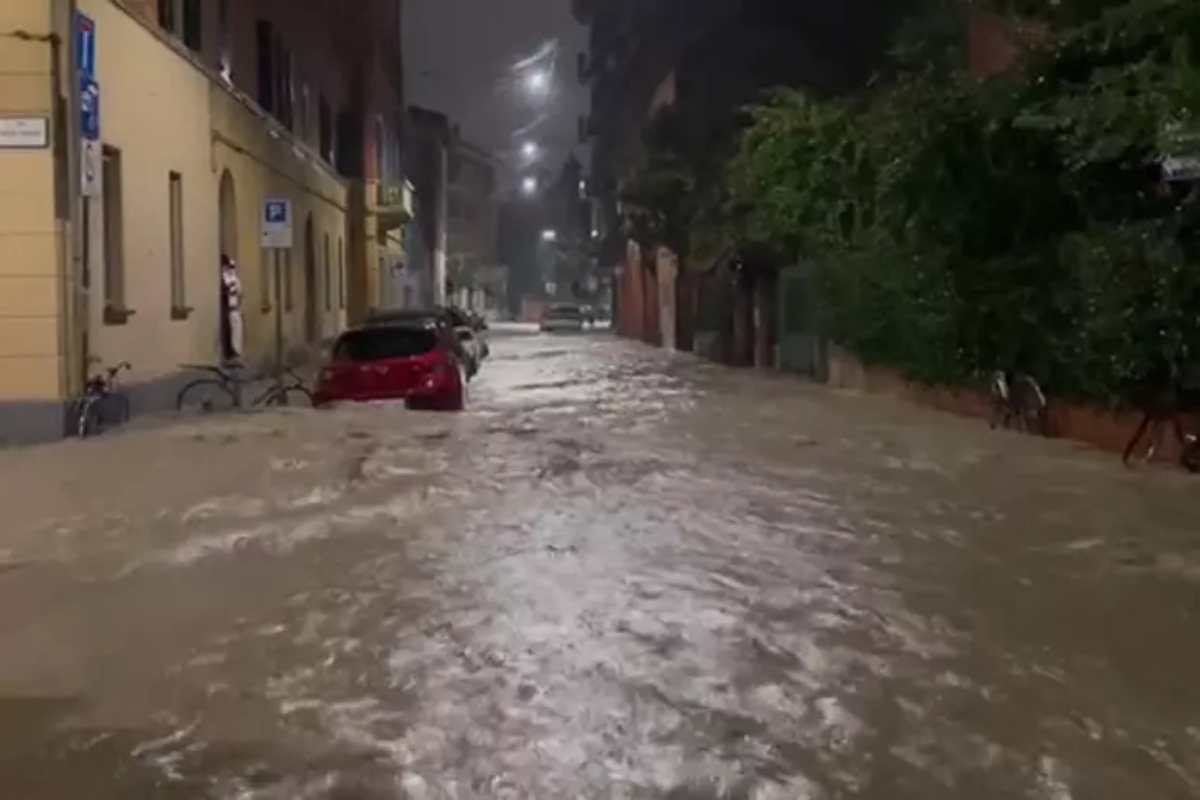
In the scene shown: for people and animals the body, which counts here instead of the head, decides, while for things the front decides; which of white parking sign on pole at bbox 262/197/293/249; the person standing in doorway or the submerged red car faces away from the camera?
the submerged red car

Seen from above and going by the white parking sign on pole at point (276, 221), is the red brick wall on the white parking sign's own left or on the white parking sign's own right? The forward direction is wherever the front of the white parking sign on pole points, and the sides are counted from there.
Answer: on the white parking sign's own left

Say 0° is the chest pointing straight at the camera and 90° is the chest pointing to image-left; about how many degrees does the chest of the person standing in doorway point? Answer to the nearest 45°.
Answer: approximately 315°

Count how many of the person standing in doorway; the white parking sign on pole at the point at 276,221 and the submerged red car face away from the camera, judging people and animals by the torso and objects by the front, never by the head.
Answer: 1

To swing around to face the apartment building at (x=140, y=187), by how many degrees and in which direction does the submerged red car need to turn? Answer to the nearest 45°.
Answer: approximately 90° to its left

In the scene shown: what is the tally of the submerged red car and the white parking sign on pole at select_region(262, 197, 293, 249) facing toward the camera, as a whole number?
1

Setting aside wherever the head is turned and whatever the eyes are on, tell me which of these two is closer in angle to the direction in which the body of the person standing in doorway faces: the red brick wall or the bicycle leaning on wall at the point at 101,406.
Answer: the red brick wall

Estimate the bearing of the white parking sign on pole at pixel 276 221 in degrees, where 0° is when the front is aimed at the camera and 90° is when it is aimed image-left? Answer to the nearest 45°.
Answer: approximately 0°

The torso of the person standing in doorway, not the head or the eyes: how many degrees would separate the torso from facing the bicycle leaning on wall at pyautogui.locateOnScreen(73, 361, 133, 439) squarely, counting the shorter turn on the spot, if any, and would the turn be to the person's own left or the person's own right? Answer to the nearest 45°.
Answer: approximately 45° to the person's own right

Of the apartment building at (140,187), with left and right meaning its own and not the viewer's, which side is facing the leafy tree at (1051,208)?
front

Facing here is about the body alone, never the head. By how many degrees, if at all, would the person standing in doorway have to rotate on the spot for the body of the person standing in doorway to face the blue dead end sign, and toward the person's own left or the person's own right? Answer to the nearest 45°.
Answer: approximately 45° to the person's own right

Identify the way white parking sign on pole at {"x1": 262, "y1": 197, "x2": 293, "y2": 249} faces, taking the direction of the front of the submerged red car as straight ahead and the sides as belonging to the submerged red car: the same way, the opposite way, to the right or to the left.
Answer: the opposite way

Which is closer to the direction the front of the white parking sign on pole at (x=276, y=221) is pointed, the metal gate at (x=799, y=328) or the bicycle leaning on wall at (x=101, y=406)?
the bicycle leaning on wall

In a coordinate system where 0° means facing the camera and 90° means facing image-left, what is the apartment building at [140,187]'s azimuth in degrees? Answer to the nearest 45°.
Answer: approximately 315°

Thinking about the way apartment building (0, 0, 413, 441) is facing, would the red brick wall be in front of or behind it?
in front

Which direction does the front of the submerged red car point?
away from the camera
